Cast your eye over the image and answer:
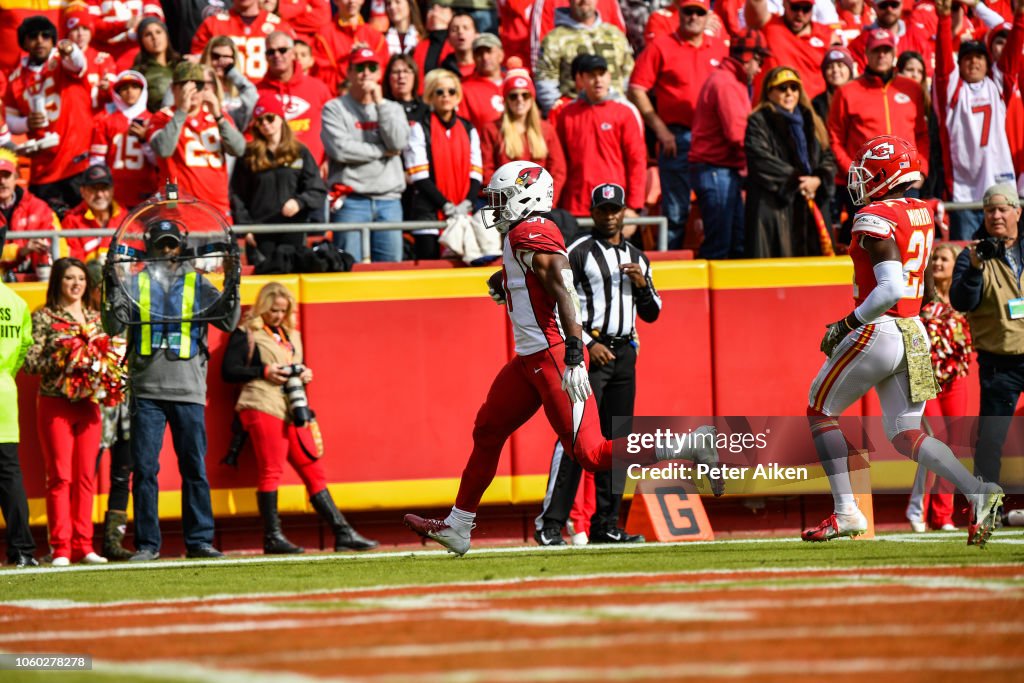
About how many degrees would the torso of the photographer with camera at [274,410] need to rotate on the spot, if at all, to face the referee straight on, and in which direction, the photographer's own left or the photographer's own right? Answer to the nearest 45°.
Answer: approximately 45° to the photographer's own left

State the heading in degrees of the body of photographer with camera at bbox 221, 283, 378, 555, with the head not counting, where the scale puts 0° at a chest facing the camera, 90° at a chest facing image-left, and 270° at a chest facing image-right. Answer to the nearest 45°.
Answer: approximately 315°

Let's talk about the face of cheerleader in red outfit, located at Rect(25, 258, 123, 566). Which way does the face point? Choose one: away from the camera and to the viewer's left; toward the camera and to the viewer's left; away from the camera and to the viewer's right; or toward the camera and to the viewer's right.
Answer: toward the camera and to the viewer's right

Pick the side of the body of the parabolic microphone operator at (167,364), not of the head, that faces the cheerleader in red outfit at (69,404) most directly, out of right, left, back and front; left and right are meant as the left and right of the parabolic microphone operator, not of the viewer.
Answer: right

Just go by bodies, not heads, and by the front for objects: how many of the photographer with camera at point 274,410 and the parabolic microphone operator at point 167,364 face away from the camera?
0

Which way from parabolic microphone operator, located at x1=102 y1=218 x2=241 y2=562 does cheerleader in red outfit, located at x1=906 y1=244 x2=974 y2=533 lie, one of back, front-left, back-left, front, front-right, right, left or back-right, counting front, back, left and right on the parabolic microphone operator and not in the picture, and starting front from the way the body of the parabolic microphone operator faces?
left

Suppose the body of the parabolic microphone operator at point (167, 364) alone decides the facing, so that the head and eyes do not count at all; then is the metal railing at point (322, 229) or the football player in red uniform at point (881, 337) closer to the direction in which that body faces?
the football player in red uniform

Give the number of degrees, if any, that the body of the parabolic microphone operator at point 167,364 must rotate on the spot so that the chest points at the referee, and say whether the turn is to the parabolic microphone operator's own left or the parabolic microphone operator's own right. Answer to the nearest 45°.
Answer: approximately 90° to the parabolic microphone operator's own left

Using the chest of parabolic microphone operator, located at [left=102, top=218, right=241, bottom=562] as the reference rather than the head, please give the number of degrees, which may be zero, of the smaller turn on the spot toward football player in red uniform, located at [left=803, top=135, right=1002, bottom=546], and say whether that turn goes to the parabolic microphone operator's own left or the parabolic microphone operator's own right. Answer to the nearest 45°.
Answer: approximately 45° to the parabolic microphone operator's own left

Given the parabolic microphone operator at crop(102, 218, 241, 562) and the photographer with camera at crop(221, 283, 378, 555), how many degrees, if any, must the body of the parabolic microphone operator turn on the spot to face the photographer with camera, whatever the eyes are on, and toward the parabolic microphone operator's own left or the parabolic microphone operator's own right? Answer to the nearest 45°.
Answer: approximately 135° to the parabolic microphone operator's own left

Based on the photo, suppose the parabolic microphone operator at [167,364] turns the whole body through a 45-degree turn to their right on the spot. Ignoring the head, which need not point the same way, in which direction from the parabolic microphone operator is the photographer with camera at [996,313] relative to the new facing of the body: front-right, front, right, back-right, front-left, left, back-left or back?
back-left

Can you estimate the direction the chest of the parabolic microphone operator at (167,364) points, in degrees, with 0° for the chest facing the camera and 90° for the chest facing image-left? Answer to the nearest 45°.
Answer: approximately 0°
